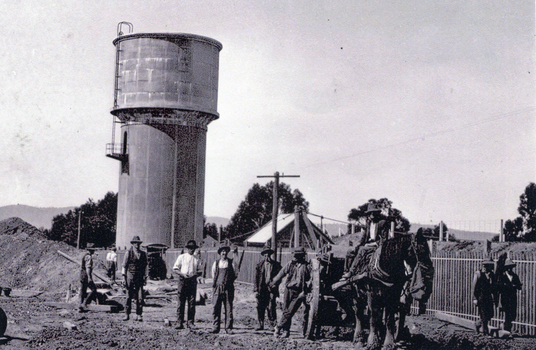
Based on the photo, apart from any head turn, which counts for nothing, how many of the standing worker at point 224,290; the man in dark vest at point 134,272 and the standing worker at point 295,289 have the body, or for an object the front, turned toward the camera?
3

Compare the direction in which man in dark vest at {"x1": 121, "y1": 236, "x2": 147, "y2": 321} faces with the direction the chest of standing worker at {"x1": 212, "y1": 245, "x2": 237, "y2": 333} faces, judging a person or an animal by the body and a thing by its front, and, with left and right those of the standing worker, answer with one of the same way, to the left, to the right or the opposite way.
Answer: the same way

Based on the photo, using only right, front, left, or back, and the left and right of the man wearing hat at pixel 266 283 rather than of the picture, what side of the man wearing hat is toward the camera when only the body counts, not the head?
front

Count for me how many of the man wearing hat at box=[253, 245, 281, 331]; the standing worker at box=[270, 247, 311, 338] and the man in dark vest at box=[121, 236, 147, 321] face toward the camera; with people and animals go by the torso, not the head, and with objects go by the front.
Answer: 3

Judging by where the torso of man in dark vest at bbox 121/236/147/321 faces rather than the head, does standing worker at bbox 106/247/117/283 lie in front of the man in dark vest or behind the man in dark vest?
behind

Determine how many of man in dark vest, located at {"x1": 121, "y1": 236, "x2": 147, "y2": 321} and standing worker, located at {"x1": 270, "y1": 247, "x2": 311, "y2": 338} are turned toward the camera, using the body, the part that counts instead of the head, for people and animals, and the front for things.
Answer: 2

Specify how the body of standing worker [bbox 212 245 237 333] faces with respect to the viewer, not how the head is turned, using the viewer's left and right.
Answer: facing the viewer

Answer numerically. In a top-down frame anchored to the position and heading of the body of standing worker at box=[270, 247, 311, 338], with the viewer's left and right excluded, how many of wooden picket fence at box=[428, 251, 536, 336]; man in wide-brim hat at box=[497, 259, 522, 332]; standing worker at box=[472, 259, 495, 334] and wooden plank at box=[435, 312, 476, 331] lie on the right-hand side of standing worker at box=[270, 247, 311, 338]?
0

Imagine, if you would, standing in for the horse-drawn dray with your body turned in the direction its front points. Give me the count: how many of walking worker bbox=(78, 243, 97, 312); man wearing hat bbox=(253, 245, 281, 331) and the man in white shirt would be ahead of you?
0

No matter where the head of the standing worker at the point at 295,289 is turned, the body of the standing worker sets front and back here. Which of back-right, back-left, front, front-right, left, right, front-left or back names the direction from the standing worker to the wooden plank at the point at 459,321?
back-left

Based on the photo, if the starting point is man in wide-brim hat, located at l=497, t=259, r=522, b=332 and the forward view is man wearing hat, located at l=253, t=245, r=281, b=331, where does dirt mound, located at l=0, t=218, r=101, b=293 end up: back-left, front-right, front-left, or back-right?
front-right

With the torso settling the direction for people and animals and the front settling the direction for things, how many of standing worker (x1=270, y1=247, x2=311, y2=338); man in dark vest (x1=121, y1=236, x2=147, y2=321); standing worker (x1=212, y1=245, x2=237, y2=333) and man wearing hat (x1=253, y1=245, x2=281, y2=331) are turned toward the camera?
4

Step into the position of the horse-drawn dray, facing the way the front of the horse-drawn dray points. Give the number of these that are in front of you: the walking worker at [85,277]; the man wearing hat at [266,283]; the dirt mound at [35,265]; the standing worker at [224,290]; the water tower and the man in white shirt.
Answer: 0

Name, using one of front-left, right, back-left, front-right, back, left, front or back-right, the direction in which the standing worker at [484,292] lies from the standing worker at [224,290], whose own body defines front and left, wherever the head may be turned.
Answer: left
